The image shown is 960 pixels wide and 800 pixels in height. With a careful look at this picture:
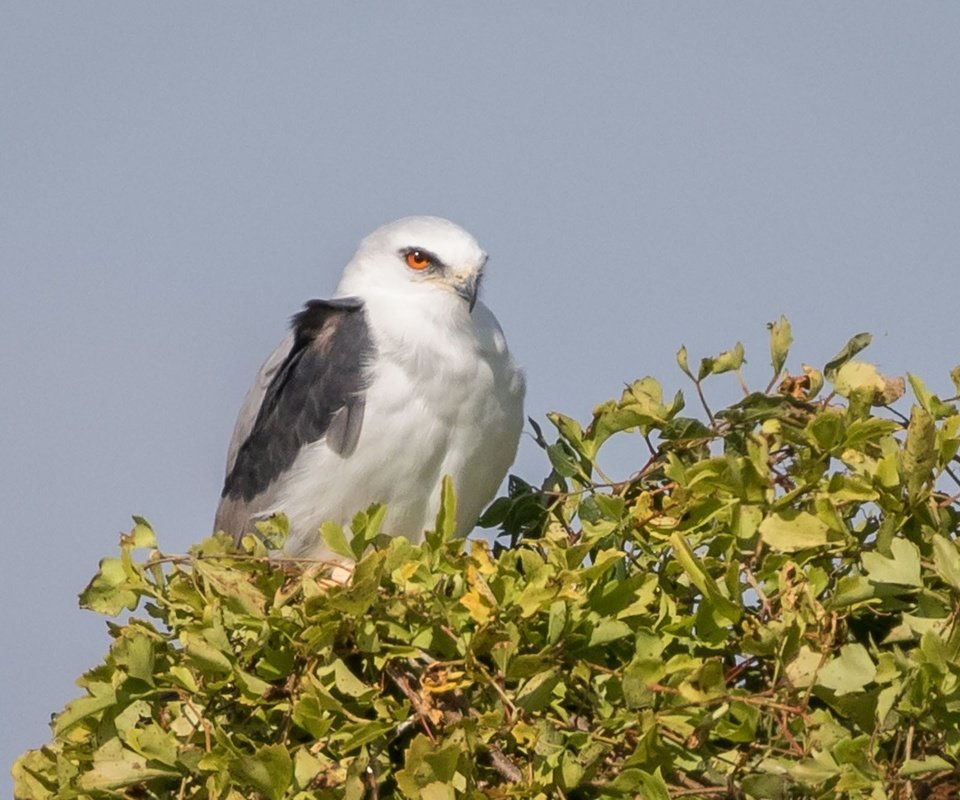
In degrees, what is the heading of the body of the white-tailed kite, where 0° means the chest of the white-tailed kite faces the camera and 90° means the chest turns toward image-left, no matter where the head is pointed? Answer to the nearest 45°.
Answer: approximately 315°
